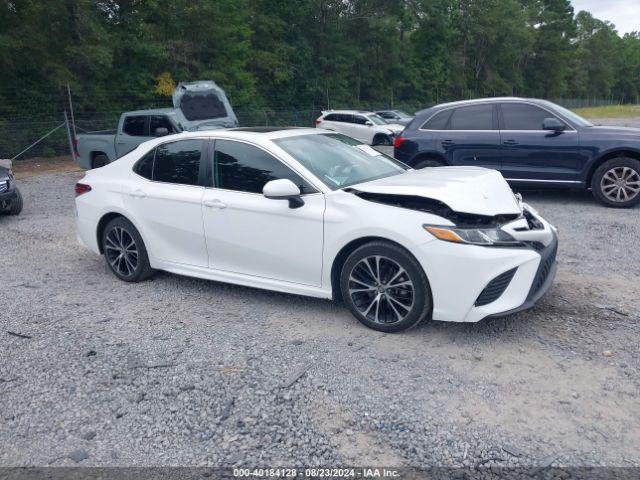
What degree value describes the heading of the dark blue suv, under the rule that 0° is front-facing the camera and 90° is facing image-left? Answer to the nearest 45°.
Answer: approximately 270°

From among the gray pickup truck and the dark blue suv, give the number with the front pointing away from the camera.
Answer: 0

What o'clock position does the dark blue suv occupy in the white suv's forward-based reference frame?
The dark blue suv is roughly at 1 o'clock from the white suv.

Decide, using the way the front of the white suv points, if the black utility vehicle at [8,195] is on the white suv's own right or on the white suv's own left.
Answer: on the white suv's own right

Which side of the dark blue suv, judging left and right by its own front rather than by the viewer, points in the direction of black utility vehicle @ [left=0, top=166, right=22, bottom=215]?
back

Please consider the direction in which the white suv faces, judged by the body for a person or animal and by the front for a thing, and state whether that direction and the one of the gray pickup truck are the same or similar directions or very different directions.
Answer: same or similar directions

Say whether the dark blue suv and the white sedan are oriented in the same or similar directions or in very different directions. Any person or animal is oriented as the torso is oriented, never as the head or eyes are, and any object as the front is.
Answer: same or similar directions

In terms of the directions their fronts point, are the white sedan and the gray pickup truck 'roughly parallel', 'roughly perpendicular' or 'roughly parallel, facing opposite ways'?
roughly parallel

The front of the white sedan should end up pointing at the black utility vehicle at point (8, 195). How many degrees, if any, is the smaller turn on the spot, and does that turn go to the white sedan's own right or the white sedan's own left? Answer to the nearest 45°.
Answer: approximately 180°

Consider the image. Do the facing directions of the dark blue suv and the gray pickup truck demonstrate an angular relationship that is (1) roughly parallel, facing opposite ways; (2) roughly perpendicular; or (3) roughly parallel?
roughly parallel

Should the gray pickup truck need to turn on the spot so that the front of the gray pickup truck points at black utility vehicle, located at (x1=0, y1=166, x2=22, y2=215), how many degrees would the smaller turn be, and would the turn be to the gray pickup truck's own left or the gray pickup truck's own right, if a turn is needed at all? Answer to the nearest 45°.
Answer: approximately 90° to the gray pickup truck's own right

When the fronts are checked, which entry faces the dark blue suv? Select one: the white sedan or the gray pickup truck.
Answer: the gray pickup truck

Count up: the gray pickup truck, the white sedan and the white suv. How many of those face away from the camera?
0
